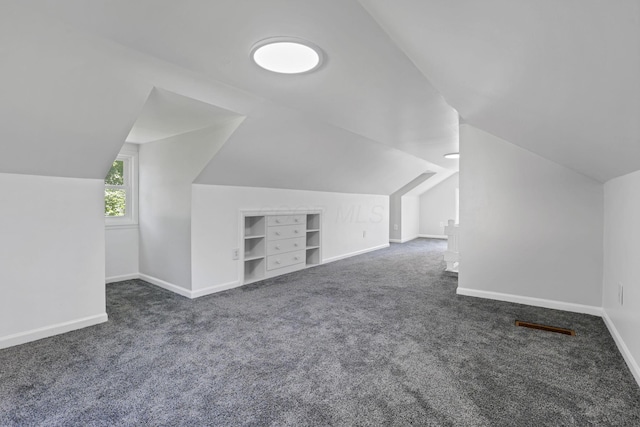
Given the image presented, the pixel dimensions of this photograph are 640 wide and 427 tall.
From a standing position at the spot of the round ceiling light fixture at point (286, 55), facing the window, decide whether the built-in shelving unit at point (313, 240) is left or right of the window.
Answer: right

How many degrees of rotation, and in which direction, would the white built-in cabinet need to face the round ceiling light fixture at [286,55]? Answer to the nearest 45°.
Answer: approximately 45° to its right

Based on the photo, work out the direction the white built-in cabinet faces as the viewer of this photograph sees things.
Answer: facing the viewer and to the right of the viewer

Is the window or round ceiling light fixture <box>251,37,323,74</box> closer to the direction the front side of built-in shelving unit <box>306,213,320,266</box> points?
the round ceiling light fixture

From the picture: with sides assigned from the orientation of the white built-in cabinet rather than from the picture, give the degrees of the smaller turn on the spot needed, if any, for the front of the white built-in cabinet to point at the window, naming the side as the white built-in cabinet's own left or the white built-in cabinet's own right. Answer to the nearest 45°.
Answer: approximately 135° to the white built-in cabinet's own right
